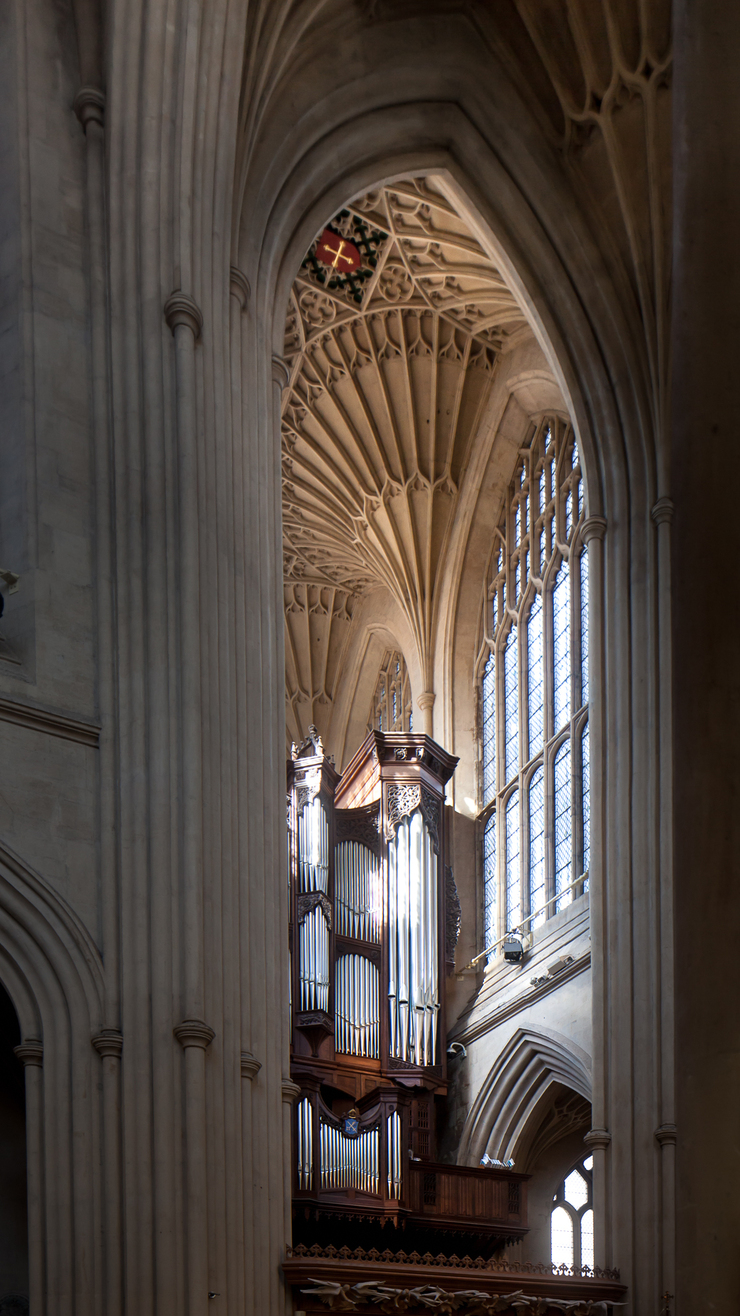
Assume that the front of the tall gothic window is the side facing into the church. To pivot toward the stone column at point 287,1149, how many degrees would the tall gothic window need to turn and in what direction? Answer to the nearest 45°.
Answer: approximately 45° to its left

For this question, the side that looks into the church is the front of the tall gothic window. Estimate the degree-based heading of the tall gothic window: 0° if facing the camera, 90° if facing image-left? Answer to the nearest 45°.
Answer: approximately 45°

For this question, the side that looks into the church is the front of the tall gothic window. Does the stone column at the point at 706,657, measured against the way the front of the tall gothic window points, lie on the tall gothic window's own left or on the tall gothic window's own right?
on the tall gothic window's own left
